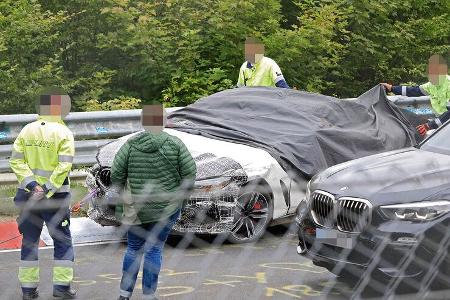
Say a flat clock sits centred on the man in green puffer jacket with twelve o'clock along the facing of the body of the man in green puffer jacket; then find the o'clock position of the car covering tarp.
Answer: The car covering tarp is roughly at 1 o'clock from the man in green puffer jacket.

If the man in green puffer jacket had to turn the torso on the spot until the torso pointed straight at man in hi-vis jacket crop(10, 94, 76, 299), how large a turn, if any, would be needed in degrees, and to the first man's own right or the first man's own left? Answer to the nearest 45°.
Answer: approximately 45° to the first man's own left

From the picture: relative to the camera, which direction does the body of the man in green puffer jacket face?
away from the camera
